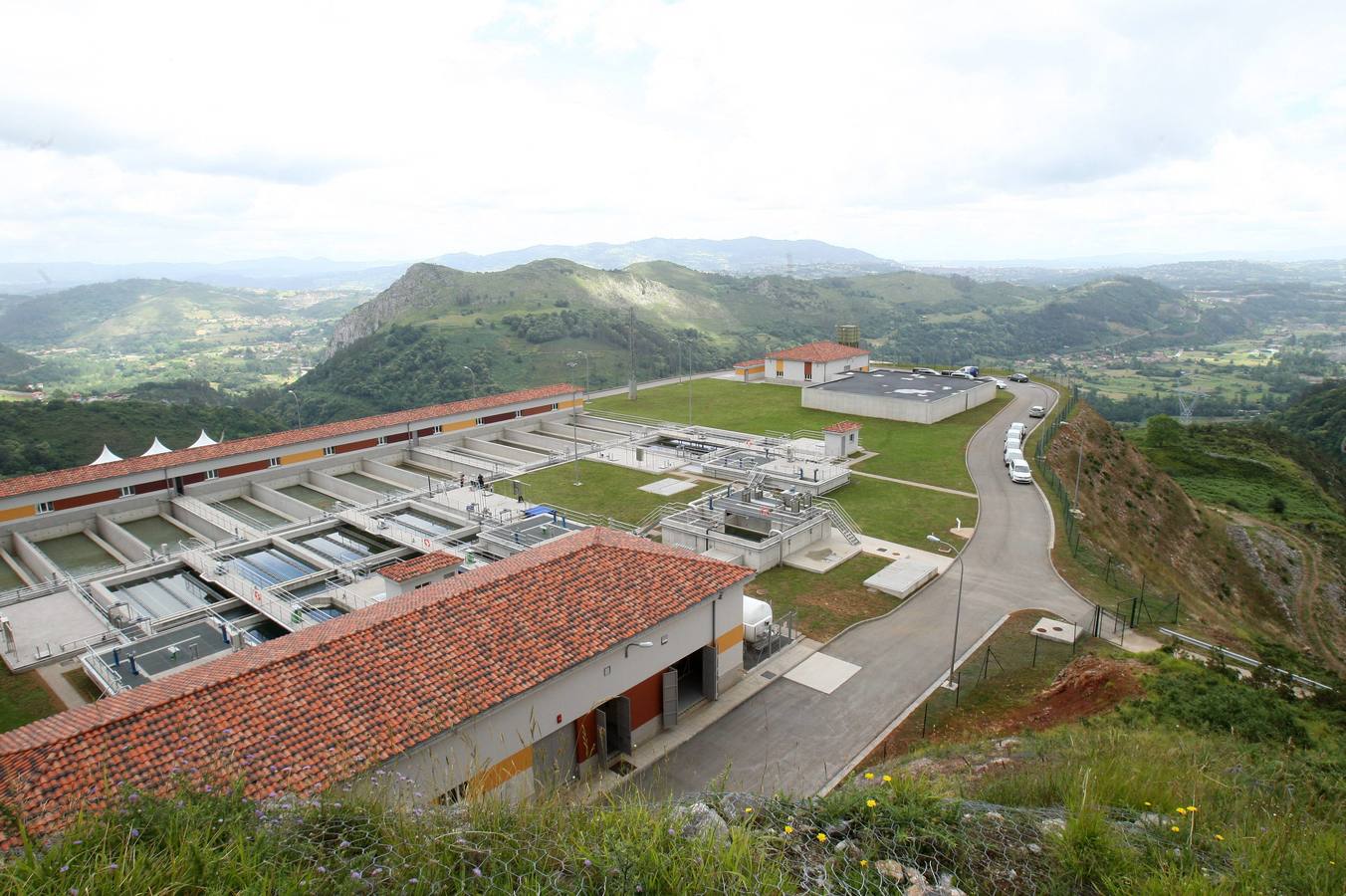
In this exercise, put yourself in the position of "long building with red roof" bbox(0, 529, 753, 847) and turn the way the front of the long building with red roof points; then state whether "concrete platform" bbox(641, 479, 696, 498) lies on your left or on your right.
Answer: on your left

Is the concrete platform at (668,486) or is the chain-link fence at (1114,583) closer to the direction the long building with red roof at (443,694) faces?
the chain-link fence

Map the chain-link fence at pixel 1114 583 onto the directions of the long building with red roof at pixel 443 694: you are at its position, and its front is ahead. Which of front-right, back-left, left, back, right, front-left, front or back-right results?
front-left

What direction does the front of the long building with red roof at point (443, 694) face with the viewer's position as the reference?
facing the viewer and to the right of the viewer

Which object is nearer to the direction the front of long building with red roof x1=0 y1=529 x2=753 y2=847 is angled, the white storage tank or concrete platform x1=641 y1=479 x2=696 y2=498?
the white storage tank

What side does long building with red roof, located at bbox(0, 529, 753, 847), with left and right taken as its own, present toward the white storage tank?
left
